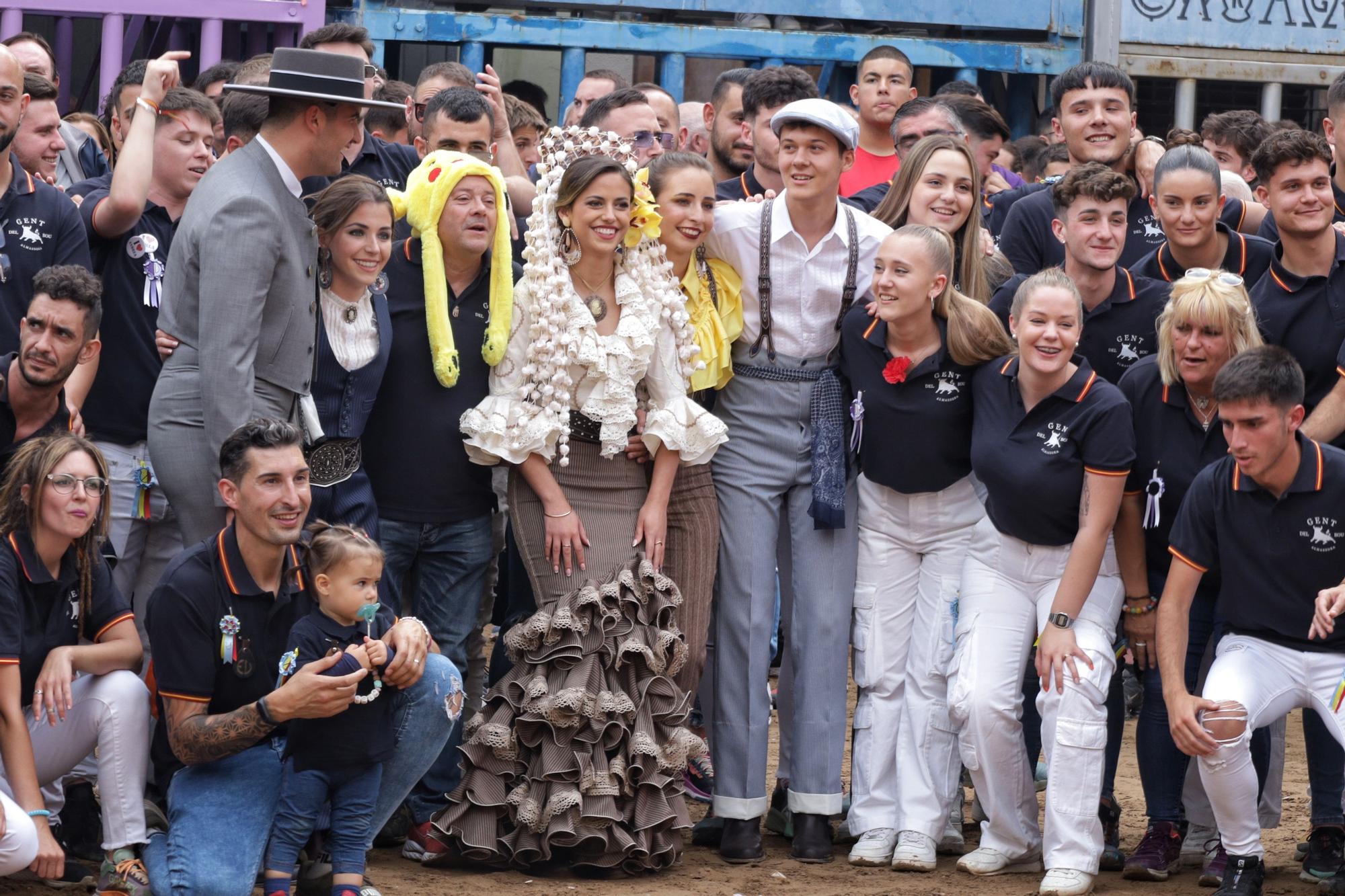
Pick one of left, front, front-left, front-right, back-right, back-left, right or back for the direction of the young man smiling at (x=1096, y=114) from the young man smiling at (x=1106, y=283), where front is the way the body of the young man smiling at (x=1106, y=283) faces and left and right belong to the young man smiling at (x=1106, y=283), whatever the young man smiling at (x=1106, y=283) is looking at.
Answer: back

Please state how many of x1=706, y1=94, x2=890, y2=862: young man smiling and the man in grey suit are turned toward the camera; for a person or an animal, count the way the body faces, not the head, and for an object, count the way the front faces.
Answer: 1

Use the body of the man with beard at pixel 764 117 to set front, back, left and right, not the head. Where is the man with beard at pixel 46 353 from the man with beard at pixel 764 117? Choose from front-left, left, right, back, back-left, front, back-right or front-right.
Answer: right

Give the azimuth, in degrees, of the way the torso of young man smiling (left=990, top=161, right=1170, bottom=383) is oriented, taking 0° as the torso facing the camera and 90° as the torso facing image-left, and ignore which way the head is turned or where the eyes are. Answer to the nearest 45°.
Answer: approximately 0°

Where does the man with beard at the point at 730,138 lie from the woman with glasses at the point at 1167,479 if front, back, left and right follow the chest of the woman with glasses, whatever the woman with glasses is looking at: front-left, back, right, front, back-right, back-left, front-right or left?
back-right

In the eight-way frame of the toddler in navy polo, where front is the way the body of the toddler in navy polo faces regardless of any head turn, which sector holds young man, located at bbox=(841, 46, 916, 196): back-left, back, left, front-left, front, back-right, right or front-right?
left

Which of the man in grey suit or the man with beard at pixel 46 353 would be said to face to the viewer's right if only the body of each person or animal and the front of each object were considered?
the man in grey suit

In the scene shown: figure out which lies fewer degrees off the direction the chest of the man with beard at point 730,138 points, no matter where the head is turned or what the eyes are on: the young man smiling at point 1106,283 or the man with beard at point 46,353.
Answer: the young man smiling

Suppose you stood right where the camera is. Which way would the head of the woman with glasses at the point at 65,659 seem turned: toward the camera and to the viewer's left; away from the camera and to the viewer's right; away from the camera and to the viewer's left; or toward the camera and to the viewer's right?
toward the camera and to the viewer's right
